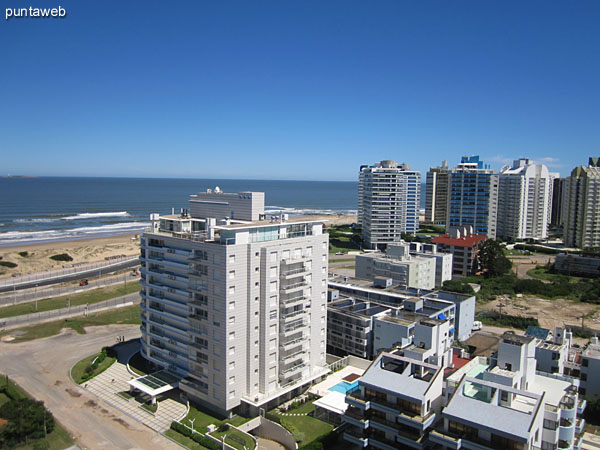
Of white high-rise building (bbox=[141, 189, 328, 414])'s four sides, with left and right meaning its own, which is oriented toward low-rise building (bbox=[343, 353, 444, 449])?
left

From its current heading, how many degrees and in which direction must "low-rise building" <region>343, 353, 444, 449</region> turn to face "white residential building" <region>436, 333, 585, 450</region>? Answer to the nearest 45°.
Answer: approximately 135° to its left

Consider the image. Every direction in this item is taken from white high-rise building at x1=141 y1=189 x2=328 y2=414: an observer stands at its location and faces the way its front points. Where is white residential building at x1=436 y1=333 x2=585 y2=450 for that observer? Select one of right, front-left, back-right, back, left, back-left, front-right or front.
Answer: left

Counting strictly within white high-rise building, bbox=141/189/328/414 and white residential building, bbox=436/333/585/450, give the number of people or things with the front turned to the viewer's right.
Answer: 0

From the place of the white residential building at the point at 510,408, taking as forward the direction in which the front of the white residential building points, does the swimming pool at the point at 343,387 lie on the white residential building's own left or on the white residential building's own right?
on the white residential building's own right

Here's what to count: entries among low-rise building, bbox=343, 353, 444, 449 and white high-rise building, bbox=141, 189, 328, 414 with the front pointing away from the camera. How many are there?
0

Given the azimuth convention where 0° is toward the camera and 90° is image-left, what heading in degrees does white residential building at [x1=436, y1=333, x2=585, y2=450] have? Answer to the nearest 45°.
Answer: approximately 45°

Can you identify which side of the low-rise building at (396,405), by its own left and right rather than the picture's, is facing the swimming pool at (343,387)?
right

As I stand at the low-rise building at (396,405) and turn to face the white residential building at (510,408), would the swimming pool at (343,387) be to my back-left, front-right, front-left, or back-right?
back-left
